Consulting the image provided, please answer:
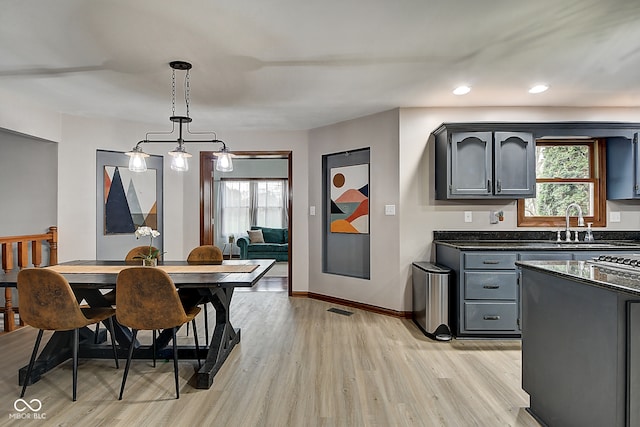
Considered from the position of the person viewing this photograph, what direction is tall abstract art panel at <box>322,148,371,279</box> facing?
facing the viewer and to the left of the viewer

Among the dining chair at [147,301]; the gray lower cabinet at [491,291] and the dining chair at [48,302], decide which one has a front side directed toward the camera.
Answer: the gray lower cabinet

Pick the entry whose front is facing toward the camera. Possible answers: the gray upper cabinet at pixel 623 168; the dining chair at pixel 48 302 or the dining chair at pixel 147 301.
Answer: the gray upper cabinet

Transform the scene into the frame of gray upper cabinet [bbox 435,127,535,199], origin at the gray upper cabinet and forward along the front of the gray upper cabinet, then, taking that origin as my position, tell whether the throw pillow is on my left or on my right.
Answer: on my right

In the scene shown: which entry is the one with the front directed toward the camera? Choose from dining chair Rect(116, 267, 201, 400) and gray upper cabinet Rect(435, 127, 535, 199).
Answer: the gray upper cabinet

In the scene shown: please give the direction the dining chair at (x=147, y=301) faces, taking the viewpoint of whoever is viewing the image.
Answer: facing away from the viewer and to the right of the viewer

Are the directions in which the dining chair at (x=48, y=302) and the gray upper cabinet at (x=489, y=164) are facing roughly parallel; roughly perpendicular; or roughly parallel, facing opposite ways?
roughly parallel, facing opposite ways

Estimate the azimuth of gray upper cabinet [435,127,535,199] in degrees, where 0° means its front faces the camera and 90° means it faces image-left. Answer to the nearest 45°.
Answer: approximately 0°

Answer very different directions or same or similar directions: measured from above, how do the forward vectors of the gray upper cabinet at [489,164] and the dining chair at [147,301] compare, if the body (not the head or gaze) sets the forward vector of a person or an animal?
very different directions

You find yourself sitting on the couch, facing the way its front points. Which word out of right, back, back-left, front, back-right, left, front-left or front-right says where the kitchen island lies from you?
front

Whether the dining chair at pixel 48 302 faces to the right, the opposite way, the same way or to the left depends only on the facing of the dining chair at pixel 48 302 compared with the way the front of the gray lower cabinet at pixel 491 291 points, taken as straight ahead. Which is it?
the opposite way

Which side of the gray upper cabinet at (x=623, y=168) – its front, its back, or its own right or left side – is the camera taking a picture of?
front

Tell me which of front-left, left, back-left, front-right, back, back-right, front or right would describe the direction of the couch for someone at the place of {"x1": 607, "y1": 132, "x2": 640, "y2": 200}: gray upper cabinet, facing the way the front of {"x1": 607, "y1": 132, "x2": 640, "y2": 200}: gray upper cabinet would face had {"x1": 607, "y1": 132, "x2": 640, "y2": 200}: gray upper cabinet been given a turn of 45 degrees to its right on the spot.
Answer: front-right

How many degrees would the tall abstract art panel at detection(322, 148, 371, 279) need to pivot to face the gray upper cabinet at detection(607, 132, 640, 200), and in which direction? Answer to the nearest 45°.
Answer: approximately 135° to its left

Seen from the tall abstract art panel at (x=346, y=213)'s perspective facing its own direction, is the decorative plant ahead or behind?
ahead

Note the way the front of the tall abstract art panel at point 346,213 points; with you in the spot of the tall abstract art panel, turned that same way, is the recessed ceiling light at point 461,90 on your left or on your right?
on your left

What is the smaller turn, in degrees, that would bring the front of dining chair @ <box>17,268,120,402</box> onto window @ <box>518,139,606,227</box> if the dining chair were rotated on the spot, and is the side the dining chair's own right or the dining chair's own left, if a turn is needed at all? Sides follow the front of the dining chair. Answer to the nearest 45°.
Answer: approximately 45° to the dining chair's own right

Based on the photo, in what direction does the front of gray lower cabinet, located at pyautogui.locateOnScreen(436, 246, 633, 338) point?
toward the camera

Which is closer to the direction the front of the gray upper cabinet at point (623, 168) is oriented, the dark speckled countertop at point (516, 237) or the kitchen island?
the kitchen island

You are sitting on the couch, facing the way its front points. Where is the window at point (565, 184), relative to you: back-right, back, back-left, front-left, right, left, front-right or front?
front-left

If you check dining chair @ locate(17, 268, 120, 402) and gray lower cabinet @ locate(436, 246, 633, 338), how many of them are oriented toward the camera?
1

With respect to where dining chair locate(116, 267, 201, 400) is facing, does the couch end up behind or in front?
in front
